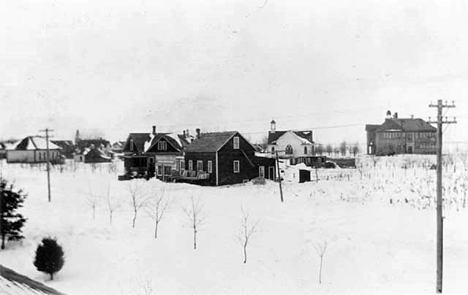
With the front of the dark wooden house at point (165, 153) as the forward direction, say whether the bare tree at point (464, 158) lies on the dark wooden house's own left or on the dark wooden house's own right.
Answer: on the dark wooden house's own left

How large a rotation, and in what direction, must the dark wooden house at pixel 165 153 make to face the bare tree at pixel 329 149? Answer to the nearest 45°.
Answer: approximately 90° to its left

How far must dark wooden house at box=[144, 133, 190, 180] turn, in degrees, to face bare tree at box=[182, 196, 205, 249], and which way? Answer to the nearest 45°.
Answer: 0° — it already faces it

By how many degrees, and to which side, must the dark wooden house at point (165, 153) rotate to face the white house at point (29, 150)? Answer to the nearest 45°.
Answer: approximately 45° to its right

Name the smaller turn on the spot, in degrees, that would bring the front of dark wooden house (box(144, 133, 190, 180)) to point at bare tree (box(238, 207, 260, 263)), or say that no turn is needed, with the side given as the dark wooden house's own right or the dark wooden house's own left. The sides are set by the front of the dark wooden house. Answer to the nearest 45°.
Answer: approximately 45° to the dark wooden house's own left

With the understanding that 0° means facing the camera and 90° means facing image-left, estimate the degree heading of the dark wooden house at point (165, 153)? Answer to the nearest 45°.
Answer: approximately 0°
